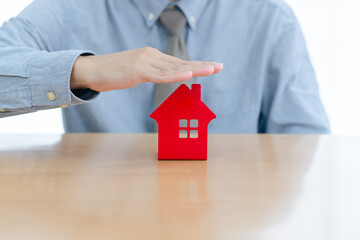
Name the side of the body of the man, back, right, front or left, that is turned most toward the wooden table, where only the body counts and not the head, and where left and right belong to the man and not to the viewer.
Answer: front

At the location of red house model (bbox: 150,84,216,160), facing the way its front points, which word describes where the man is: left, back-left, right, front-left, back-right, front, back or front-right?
back

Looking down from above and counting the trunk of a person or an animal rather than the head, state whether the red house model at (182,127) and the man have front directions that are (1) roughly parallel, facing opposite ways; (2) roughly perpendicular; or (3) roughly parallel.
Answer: roughly parallel

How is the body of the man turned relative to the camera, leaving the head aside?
toward the camera

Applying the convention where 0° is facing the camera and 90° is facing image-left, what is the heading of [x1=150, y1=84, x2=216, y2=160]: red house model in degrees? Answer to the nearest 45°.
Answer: approximately 0°

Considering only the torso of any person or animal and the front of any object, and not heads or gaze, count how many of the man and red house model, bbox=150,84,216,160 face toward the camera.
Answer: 2

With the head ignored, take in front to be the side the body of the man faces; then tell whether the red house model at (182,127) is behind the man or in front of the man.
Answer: in front
